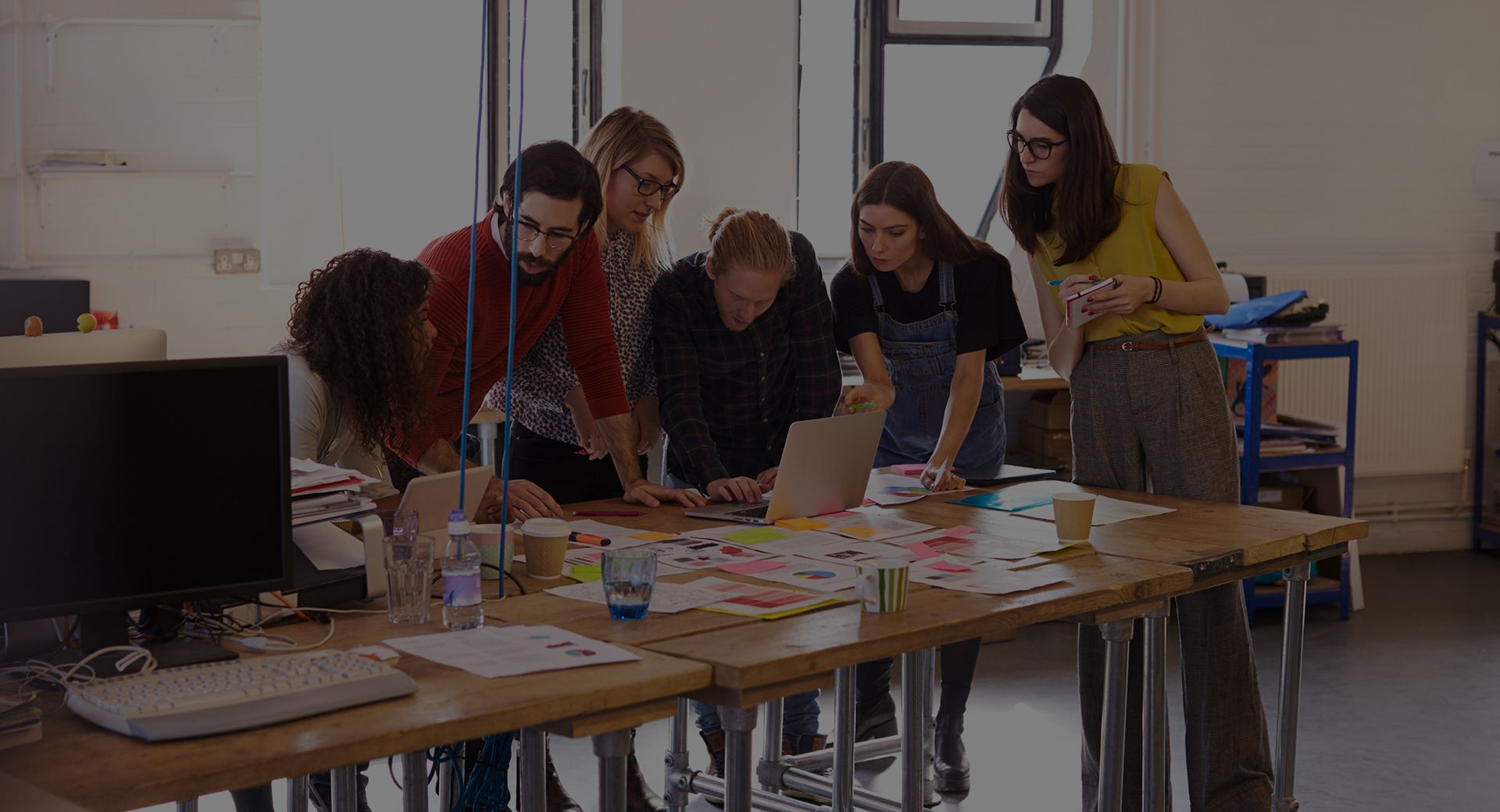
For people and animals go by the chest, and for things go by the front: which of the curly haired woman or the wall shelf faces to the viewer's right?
the curly haired woman

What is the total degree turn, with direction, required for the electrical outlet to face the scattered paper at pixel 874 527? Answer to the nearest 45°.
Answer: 0° — it already faces it

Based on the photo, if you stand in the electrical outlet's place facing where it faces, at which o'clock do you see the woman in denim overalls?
The woman in denim overalls is roughly at 11 o'clock from the electrical outlet.

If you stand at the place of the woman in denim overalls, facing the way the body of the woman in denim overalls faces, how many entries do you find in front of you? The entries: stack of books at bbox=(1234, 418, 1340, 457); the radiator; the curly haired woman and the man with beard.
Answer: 2

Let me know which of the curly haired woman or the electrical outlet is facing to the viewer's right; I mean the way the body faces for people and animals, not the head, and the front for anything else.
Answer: the curly haired woman

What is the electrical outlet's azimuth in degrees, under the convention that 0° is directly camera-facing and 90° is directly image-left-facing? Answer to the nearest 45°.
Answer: approximately 0°

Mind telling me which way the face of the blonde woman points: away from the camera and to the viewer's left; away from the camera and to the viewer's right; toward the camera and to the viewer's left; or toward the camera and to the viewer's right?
toward the camera and to the viewer's right

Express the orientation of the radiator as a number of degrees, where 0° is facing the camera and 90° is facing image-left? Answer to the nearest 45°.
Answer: approximately 0°

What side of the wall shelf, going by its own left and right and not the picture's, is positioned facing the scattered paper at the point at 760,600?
front

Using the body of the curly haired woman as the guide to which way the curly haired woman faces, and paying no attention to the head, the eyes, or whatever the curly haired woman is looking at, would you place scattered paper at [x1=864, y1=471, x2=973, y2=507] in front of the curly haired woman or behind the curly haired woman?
in front

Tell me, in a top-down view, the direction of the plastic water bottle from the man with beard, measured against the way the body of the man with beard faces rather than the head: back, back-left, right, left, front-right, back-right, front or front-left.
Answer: front-right

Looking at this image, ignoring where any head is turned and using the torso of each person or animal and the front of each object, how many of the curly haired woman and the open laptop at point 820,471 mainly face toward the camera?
0

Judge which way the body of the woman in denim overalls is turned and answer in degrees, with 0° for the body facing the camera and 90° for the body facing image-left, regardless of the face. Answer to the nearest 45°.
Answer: approximately 45°

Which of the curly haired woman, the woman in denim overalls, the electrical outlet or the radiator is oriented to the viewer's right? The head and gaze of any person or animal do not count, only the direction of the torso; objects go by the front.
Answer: the curly haired woman

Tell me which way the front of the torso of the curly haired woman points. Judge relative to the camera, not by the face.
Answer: to the viewer's right

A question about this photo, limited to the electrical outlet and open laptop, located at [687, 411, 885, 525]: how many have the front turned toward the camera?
1

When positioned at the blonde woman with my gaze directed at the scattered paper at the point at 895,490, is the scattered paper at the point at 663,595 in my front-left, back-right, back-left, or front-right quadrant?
front-right

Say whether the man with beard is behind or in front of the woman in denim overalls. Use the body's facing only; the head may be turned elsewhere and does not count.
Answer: in front

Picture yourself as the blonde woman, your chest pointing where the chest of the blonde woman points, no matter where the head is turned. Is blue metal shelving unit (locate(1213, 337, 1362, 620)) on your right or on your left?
on your left

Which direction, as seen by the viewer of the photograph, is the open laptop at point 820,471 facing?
facing away from the viewer and to the left of the viewer

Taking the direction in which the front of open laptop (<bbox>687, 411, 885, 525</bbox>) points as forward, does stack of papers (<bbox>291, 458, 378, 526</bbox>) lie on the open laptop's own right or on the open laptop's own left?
on the open laptop's own left

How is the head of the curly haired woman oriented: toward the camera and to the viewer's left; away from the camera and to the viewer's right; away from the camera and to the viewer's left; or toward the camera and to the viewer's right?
away from the camera and to the viewer's right
